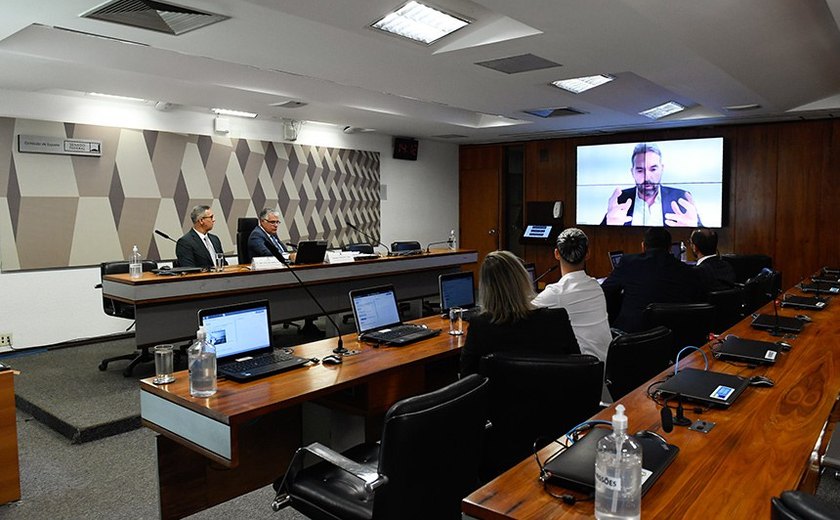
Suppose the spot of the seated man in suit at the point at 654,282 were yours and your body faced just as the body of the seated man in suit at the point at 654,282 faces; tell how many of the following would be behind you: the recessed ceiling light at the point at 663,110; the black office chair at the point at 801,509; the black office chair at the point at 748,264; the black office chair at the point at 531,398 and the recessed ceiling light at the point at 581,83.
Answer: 2

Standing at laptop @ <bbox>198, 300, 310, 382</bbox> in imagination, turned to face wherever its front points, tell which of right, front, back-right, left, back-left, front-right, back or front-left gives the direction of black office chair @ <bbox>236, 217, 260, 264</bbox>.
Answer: back-left

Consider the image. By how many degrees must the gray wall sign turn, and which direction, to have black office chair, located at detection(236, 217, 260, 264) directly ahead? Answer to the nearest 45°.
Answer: approximately 45° to its left

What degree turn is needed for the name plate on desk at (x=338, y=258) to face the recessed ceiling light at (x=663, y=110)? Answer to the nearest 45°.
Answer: approximately 45° to its left

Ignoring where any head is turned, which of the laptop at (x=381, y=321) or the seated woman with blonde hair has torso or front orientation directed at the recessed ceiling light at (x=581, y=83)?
the seated woman with blonde hair

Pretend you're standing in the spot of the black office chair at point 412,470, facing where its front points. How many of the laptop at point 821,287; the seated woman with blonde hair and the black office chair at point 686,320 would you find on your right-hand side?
3

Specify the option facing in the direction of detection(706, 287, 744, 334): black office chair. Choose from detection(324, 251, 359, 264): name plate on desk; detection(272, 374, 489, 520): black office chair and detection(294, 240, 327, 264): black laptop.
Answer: the name plate on desk

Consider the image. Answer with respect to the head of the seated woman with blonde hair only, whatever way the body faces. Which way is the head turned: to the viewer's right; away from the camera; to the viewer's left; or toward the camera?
away from the camera

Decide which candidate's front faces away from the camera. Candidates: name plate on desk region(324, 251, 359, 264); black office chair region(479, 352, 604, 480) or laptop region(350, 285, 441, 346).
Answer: the black office chair

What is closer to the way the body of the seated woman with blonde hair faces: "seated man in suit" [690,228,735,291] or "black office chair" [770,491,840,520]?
the seated man in suit

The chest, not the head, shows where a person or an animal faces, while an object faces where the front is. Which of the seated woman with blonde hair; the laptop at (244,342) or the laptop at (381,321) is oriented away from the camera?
the seated woman with blonde hair

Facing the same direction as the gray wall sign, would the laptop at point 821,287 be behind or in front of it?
in front

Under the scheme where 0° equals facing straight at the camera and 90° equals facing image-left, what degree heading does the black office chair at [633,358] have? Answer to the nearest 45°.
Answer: approximately 135°

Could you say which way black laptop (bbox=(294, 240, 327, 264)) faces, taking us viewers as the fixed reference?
facing away from the viewer and to the left of the viewer

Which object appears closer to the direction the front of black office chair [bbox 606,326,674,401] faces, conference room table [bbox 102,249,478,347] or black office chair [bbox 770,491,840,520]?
the conference room table

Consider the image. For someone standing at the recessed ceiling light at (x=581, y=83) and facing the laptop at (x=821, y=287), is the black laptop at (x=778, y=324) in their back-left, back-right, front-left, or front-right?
front-right

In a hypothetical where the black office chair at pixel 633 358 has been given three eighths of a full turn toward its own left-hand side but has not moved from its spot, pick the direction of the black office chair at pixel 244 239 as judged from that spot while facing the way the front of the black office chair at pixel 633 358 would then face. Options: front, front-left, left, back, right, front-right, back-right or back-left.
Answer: back-right

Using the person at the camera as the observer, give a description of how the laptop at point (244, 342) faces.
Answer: facing the viewer and to the right of the viewer

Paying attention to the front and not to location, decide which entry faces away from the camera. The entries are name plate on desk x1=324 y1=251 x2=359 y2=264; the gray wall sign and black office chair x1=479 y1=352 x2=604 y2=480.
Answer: the black office chair

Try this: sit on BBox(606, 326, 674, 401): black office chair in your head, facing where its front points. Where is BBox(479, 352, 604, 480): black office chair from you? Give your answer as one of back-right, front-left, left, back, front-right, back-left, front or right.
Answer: left
